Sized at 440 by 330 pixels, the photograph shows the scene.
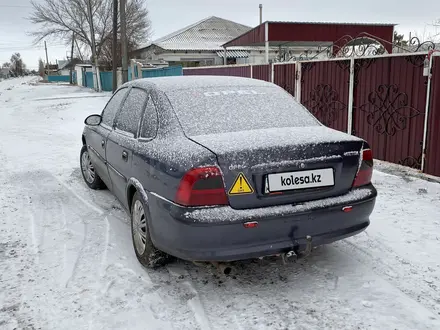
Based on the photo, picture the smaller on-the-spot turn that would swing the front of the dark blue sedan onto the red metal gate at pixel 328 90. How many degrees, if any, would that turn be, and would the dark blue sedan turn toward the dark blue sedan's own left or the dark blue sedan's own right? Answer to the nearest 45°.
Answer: approximately 45° to the dark blue sedan's own right

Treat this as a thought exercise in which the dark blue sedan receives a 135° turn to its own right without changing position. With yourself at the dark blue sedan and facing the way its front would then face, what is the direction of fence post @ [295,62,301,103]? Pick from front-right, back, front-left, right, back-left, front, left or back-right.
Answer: left

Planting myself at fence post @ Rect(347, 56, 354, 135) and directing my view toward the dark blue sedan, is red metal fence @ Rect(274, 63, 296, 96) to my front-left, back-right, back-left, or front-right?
back-right

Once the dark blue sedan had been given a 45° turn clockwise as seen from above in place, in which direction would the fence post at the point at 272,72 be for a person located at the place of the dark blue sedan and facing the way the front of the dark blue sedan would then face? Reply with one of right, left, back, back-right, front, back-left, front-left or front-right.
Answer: front

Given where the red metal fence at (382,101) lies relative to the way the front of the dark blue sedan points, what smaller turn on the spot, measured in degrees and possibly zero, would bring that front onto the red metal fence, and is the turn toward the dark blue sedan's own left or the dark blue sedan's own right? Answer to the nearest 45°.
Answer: approximately 90° to the dark blue sedan's own right

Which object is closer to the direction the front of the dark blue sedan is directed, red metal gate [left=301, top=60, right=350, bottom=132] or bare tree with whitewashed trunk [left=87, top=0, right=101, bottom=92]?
the bare tree with whitewashed trunk

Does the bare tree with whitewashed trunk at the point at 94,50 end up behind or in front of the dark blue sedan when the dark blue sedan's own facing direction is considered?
in front

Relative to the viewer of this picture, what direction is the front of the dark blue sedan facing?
facing away from the viewer and to the left of the viewer

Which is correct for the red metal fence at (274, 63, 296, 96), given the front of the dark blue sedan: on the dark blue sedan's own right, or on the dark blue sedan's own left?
on the dark blue sedan's own right
